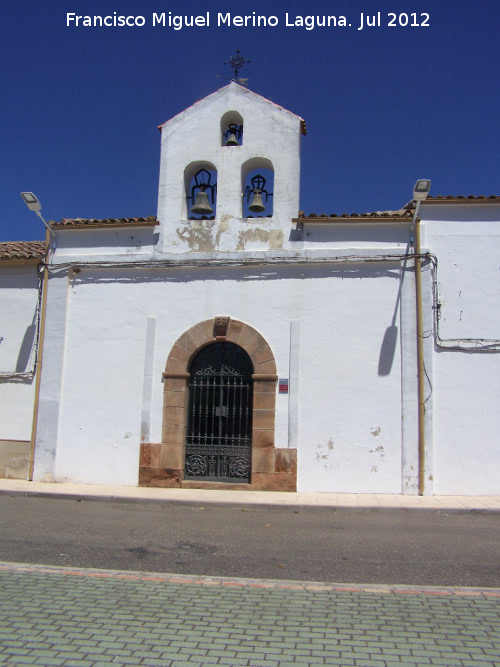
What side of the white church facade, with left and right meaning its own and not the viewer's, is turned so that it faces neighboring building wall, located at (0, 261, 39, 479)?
right

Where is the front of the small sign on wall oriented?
toward the camera

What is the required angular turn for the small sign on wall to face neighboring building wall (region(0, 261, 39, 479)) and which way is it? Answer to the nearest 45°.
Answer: approximately 90° to its right

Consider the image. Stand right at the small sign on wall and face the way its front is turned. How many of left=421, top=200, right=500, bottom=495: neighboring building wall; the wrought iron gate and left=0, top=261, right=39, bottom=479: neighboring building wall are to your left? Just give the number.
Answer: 1

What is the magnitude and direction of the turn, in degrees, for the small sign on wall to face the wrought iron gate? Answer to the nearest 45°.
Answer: approximately 90° to its right
